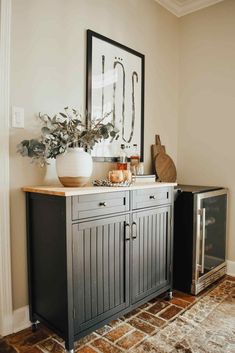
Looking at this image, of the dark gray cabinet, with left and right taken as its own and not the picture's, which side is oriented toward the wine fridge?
left

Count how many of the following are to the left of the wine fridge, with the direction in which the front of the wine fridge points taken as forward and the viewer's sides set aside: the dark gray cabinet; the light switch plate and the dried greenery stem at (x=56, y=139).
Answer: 0

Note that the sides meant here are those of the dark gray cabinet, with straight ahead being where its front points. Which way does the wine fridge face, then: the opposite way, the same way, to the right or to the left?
the same way

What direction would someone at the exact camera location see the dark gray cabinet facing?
facing the viewer and to the right of the viewer

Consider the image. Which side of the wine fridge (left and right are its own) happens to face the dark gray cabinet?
right

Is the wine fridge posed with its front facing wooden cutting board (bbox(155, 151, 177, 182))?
no

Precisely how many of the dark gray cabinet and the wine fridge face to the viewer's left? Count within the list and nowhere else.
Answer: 0

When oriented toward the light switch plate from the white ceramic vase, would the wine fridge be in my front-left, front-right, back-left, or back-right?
back-right

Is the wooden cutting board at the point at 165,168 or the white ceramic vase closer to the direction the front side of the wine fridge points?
the white ceramic vase

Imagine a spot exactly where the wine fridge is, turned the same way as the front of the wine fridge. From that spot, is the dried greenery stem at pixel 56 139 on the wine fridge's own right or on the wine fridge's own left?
on the wine fridge's own right

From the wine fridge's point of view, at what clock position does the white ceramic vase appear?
The white ceramic vase is roughly at 3 o'clock from the wine fridge.
